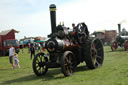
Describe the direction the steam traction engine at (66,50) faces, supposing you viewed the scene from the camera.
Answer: facing the viewer and to the left of the viewer
